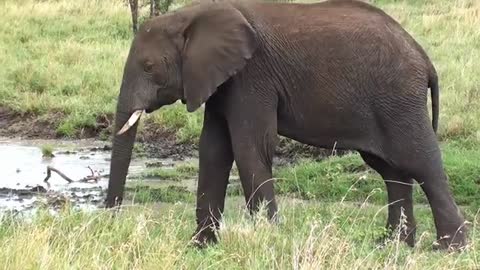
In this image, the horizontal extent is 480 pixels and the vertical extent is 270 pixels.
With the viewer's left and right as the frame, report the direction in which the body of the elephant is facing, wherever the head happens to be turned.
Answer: facing to the left of the viewer
